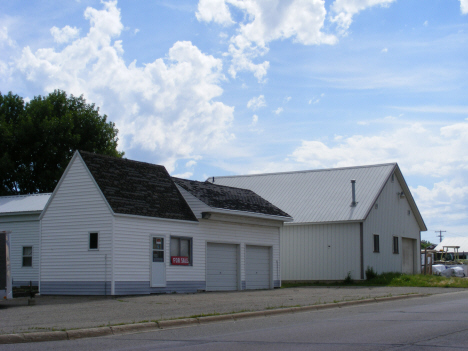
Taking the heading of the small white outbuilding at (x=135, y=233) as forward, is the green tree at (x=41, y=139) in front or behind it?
behind

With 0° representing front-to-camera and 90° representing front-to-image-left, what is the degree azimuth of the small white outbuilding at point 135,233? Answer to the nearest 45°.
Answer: approximately 315°

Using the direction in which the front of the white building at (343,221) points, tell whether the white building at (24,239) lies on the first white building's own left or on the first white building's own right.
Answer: on the first white building's own right

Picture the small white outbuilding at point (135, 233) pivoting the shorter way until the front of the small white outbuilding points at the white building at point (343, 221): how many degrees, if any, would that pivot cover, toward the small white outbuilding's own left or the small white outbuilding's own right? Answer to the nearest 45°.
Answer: approximately 90° to the small white outbuilding's own left

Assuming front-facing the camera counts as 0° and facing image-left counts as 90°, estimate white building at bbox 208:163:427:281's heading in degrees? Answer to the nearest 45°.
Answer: approximately 315°
